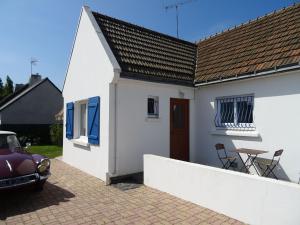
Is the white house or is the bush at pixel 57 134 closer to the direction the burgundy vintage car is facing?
the white house

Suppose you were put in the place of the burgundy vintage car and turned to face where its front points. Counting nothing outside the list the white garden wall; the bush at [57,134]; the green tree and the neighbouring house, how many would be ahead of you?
1

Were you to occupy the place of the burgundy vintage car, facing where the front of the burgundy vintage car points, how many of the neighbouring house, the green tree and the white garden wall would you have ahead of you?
1

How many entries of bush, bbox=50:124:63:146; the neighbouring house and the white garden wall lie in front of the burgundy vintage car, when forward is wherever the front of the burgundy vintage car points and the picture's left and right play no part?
1

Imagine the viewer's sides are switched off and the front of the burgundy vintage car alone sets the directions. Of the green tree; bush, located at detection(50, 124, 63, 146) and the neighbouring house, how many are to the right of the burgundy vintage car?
0

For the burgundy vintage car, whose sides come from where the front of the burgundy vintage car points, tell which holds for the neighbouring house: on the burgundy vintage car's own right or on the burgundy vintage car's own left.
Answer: on the burgundy vintage car's own left

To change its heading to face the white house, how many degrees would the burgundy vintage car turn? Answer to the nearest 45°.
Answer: approximately 45° to its left

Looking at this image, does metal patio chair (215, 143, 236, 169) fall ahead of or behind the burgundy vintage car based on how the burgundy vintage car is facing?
ahead

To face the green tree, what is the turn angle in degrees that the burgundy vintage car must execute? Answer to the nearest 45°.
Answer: approximately 135° to its left

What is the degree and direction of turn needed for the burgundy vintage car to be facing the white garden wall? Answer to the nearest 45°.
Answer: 0° — it already faces it

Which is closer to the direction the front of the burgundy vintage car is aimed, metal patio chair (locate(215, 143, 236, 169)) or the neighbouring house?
the metal patio chair

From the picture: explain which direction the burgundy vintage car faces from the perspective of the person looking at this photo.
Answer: facing the viewer and to the right of the viewer

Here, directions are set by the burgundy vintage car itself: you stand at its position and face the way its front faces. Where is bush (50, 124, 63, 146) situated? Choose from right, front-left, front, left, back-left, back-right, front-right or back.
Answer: back-left
